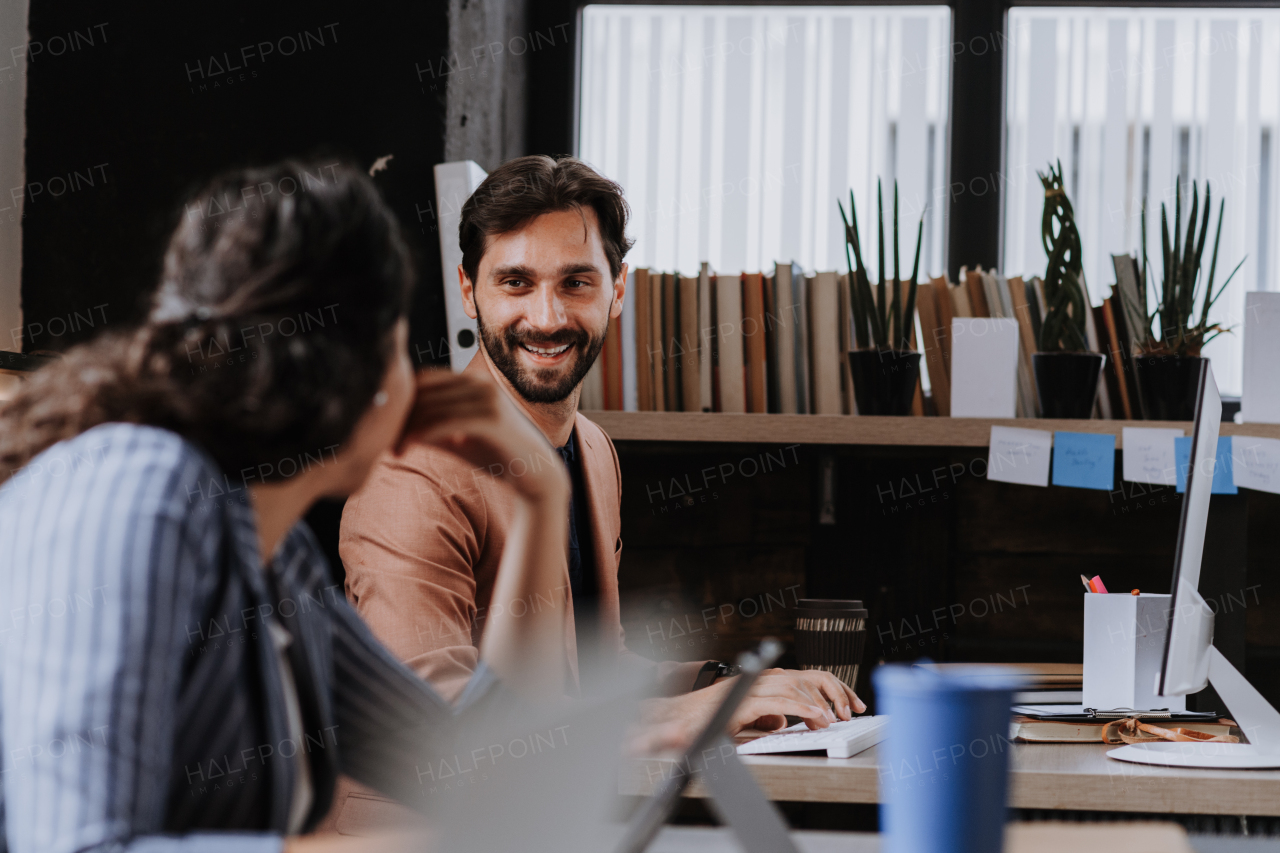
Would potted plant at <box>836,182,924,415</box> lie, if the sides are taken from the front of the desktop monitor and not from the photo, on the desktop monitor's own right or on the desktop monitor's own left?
on the desktop monitor's own right

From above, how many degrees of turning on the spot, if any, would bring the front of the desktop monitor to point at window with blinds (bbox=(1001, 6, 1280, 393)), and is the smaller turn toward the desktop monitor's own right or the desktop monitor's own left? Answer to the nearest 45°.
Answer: approximately 90° to the desktop monitor's own right

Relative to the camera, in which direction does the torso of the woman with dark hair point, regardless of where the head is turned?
to the viewer's right

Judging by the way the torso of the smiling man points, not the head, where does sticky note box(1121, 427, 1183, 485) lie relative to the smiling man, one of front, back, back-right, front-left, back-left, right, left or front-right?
front-left

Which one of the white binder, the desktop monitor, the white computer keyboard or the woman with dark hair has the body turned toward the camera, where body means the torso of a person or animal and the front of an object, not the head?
the white binder

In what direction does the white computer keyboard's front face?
to the viewer's left

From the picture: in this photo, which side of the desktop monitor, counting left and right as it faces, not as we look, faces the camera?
left

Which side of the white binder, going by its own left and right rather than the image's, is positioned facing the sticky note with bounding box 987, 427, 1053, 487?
left

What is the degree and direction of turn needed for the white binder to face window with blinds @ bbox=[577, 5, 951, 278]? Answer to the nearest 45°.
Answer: approximately 135° to its left
